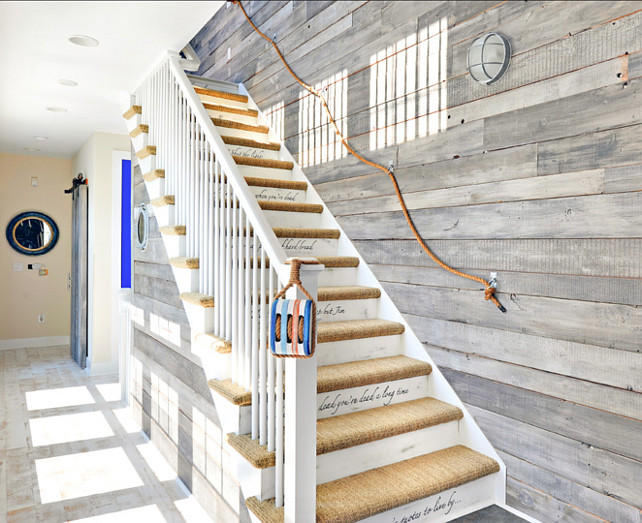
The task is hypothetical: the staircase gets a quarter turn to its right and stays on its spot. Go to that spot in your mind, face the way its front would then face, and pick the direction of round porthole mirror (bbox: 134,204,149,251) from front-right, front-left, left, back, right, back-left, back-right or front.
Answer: right

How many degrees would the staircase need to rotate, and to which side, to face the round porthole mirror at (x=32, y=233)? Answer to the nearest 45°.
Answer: approximately 180°

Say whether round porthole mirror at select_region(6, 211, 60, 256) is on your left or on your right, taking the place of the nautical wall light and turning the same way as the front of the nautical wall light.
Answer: on your right

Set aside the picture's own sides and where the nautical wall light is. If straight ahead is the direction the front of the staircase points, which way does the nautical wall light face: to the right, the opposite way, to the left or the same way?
to the right

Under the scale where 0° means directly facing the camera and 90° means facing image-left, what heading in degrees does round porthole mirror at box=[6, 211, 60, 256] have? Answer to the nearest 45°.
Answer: approximately 0°

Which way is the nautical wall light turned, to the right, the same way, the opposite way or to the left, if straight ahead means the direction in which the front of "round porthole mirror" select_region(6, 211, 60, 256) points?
to the right
